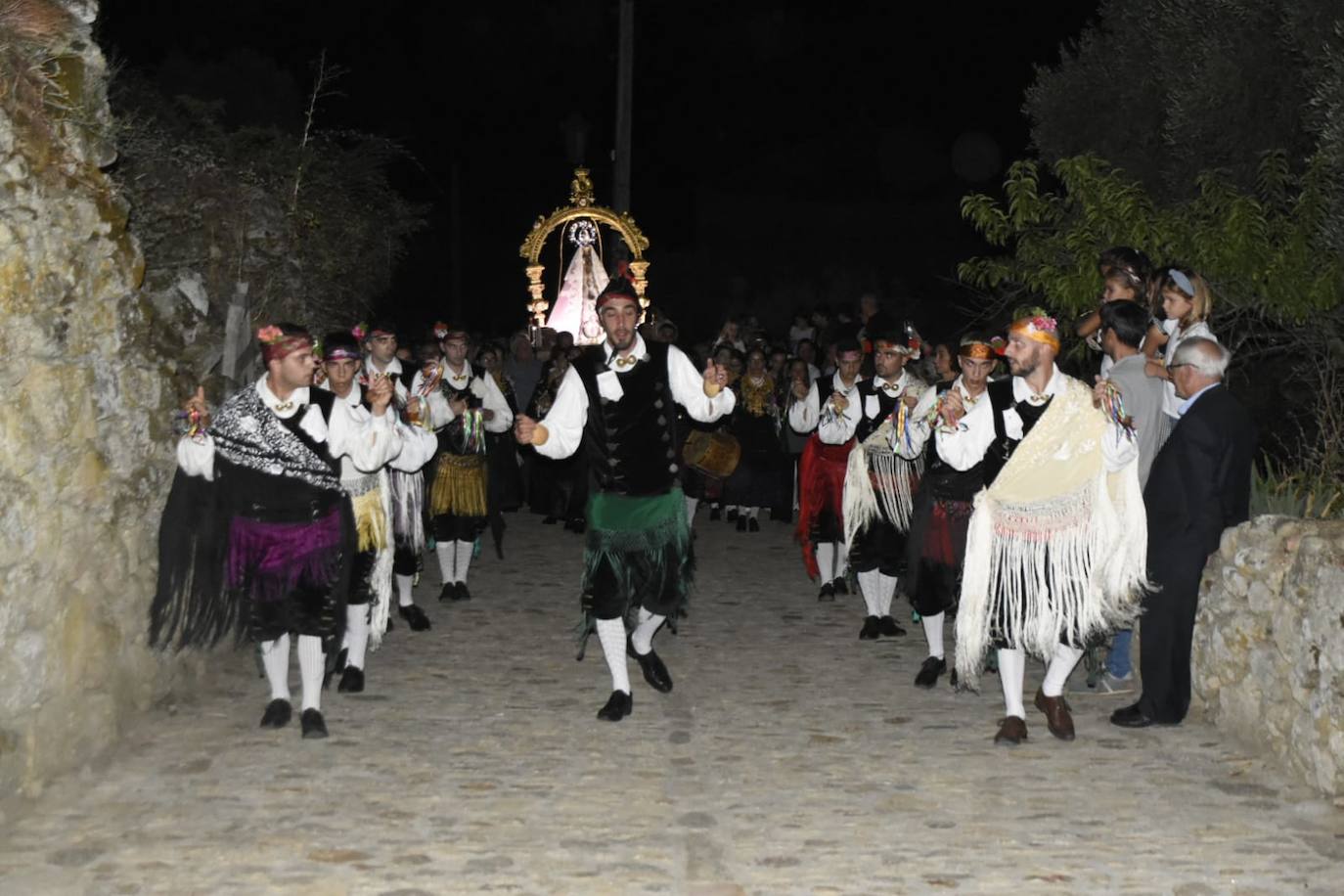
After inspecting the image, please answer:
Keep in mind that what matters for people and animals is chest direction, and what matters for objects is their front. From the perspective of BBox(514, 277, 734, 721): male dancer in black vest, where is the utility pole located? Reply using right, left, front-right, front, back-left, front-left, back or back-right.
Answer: back

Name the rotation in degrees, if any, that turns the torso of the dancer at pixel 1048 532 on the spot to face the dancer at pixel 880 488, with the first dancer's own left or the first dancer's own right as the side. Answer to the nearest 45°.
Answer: approximately 135° to the first dancer's own right

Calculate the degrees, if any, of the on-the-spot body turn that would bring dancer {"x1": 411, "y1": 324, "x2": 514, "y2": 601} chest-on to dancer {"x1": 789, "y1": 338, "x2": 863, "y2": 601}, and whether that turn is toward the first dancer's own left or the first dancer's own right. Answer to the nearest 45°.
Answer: approximately 90° to the first dancer's own left

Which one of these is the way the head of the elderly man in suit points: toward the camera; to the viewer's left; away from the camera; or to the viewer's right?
to the viewer's left

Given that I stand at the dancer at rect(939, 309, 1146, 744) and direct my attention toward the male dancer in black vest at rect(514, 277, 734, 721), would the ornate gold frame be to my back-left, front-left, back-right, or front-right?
front-right

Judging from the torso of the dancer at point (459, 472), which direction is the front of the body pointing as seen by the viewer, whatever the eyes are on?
toward the camera

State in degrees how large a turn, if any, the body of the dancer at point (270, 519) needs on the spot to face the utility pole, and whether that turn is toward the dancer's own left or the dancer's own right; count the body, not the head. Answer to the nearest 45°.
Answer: approximately 180°

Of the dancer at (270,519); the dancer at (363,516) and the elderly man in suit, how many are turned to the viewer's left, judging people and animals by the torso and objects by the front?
1

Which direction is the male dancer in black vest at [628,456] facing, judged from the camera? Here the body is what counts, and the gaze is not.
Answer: toward the camera

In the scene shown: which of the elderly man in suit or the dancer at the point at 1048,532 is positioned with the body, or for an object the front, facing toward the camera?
the dancer

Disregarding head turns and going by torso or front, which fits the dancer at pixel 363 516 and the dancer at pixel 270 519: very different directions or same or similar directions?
same or similar directions

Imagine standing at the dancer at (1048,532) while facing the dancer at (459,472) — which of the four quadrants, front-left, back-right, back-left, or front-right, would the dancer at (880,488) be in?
front-right

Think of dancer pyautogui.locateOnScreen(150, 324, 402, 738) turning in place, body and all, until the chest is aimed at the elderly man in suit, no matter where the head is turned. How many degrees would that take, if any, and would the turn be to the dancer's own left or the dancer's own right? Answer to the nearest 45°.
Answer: approximately 90° to the dancer's own left

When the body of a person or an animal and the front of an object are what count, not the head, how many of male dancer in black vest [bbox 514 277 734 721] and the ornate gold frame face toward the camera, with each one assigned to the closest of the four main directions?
2

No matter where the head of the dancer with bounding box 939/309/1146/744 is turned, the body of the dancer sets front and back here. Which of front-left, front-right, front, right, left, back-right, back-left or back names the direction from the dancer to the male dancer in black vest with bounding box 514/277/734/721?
right

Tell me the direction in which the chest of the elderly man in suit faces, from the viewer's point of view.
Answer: to the viewer's left

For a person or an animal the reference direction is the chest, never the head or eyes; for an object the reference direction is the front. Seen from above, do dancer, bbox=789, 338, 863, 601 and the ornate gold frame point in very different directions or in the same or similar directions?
same or similar directions

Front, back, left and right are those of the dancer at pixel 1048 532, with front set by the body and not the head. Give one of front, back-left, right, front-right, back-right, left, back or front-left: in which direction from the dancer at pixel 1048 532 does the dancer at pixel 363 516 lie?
right

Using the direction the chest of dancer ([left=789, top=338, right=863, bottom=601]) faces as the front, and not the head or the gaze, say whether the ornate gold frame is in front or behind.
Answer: behind

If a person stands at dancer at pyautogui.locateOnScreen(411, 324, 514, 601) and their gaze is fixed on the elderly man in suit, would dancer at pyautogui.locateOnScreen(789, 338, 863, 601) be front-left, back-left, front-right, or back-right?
front-left

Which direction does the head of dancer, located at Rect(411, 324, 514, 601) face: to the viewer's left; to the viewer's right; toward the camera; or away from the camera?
toward the camera

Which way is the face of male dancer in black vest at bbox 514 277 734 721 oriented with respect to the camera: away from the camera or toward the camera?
toward the camera

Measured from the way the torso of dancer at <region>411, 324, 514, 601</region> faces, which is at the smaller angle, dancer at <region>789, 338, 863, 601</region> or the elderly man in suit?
the elderly man in suit
